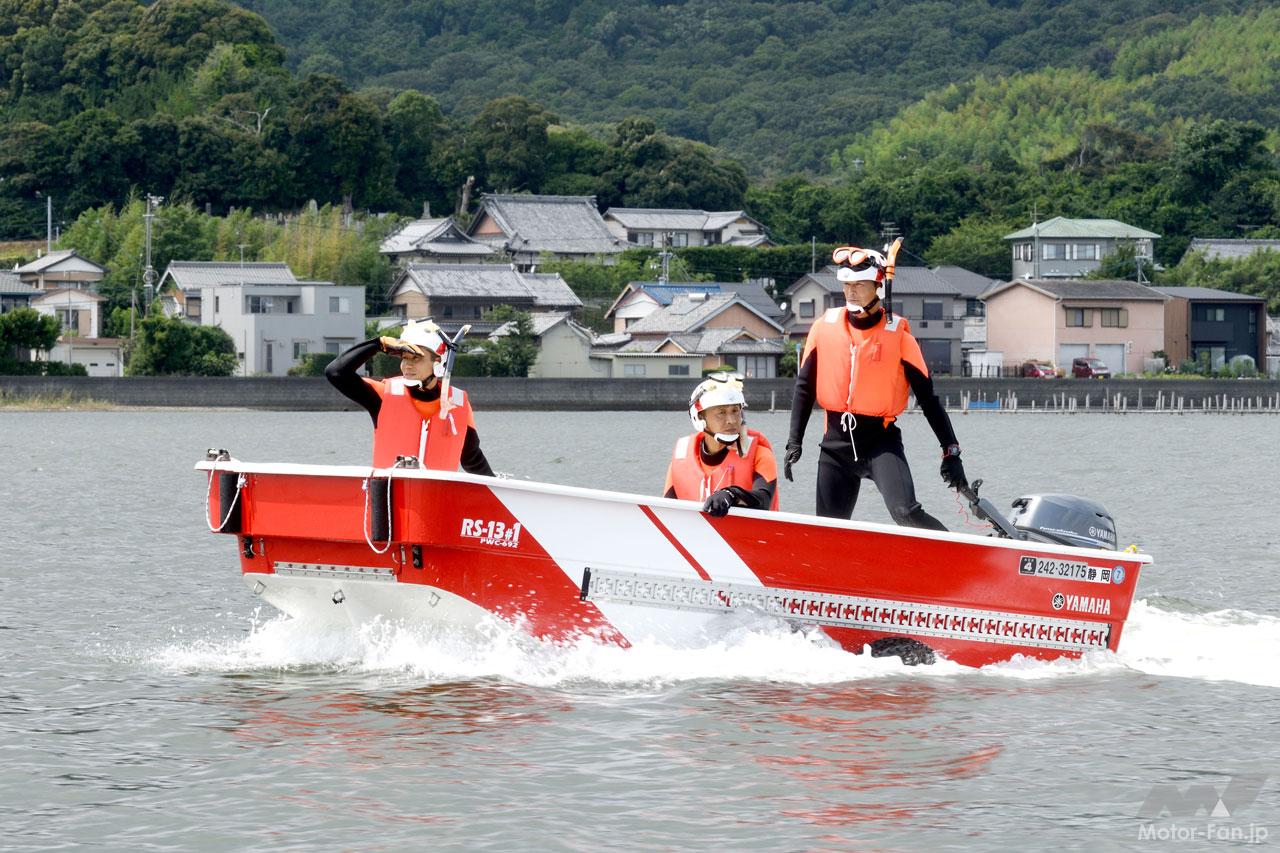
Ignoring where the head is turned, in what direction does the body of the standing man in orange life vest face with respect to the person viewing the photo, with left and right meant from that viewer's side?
facing the viewer and to the left of the viewer

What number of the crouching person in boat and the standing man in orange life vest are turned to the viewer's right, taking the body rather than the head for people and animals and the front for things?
0

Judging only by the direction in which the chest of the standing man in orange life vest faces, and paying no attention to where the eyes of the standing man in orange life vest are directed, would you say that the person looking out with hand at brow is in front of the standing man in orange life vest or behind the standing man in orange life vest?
in front

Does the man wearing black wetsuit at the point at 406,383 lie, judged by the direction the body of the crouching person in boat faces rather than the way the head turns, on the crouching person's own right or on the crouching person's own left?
on the crouching person's own right

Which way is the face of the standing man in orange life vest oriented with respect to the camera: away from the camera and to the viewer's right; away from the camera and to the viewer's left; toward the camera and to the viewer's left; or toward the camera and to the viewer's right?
toward the camera and to the viewer's left

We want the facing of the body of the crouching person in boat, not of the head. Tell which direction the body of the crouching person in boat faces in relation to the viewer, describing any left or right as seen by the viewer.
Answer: facing the viewer

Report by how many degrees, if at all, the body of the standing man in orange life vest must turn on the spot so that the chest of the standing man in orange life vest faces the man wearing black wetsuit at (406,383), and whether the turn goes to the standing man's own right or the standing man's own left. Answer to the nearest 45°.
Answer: approximately 45° to the standing man's own right

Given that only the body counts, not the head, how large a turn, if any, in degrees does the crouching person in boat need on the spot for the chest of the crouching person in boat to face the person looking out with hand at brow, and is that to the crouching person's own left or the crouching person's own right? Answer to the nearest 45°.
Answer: approximately 90° to the crouching person's own right
